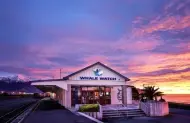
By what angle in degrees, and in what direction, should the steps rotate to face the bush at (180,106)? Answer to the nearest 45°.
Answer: approximately 135° to its left

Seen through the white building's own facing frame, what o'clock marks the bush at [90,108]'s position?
The bush is roughly at 12 o'clock from the white building.

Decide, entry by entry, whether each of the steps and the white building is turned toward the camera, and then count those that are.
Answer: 2

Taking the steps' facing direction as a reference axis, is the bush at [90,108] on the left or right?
on its right

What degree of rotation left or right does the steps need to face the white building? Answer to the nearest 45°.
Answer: approximately 180°

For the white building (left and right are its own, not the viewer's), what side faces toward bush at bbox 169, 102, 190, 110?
left

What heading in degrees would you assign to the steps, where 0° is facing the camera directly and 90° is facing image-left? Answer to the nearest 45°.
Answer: approximately 0°

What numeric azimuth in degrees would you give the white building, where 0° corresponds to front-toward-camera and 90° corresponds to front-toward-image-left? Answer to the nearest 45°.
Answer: approximately 0°
